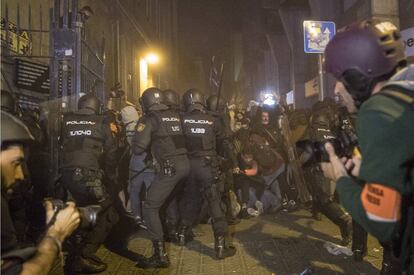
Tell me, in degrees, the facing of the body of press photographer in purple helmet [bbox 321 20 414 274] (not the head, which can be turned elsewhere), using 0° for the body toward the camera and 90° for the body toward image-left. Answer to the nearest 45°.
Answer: approximately 90°

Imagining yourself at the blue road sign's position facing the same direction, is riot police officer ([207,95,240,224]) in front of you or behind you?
in front

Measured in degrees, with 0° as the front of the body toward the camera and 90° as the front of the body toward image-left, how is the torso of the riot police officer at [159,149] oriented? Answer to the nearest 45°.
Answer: approximately 135°

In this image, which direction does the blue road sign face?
toward the camera

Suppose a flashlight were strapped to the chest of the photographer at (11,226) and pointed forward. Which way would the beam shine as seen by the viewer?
to the viewer's right

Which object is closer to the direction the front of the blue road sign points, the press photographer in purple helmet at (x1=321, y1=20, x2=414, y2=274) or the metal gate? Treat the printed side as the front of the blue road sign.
the press photographer in purple helmet

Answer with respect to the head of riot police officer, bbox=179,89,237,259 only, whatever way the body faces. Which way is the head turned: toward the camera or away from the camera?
away from the camera

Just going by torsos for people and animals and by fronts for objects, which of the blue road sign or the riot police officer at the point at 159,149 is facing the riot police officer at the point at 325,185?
the blue road sign

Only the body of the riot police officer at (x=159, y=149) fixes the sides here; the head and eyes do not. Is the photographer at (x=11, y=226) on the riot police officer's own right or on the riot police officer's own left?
on the riot police officer's own left
